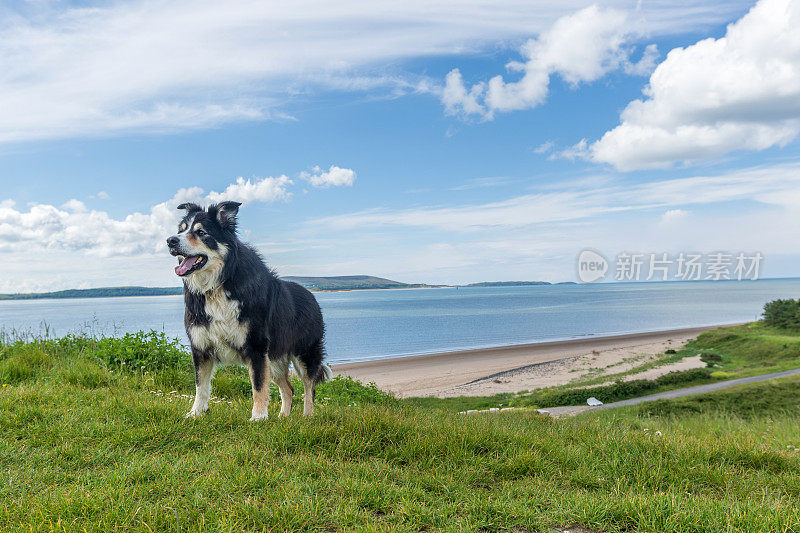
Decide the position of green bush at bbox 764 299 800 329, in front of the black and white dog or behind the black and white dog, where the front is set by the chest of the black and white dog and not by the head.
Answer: behind

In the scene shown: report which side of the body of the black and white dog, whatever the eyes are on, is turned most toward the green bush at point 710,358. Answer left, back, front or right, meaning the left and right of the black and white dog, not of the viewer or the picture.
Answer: back

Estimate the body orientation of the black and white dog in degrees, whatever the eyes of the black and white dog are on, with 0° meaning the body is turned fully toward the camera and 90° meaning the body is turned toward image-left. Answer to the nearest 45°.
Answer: approximately 45°

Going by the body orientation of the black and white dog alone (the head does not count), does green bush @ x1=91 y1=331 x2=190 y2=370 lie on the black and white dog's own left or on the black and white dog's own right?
on the black and white dog's own right
